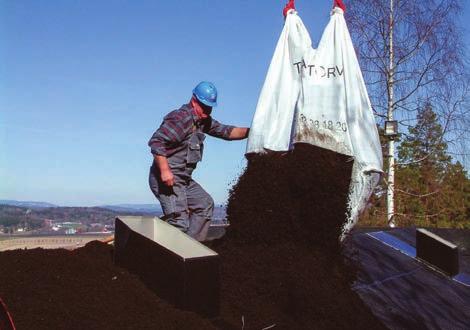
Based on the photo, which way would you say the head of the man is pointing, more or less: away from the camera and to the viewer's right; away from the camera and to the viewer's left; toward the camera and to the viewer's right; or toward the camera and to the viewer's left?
toward the camera and to the viewer's right

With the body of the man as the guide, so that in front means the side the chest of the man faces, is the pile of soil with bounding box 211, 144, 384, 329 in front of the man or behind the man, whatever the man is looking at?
in front

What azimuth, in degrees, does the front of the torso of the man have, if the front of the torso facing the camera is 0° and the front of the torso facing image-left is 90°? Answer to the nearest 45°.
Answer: approximately 315°

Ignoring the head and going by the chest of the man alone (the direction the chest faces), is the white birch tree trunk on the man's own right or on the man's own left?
on the man's own left

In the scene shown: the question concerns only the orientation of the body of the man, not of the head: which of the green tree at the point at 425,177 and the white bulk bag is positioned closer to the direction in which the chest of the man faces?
the white bulk bag

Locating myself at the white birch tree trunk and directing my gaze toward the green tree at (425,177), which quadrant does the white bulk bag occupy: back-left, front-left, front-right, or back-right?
back-right

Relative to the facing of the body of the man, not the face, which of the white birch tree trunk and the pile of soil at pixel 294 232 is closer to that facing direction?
the pile of soil

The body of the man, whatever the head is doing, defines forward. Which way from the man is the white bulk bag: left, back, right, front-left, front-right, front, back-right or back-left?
front-left

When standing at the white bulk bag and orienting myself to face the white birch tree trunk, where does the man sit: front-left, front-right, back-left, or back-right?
back-left
